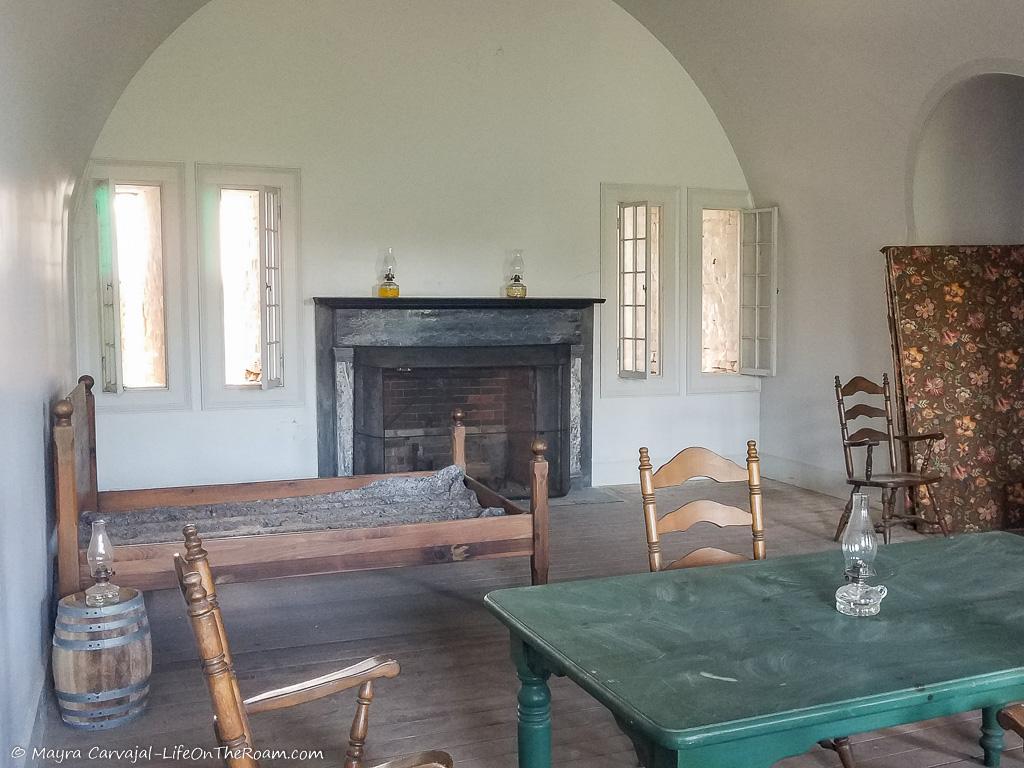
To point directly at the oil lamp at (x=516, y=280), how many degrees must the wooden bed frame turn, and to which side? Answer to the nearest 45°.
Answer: approximately 45° to its left

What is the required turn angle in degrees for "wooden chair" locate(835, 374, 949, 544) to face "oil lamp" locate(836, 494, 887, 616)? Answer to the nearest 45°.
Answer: approximately 45° to its right

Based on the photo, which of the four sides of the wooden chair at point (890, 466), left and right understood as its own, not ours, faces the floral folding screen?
left

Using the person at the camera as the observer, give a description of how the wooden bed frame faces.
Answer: facing to the right of the viewer

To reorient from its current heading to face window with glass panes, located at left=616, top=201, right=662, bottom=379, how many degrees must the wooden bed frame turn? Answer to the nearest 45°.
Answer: approximately 45° to its left

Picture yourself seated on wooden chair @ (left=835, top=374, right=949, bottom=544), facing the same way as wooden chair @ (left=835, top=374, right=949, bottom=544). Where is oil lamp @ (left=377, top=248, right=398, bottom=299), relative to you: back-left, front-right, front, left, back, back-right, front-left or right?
back-right

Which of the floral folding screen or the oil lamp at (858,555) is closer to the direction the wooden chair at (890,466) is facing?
the oil lamp
